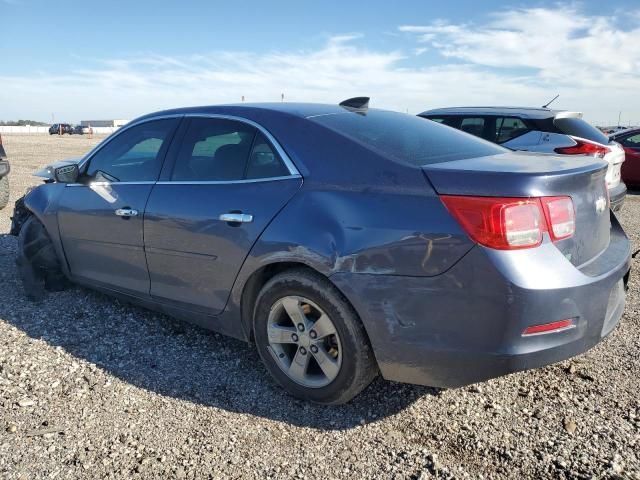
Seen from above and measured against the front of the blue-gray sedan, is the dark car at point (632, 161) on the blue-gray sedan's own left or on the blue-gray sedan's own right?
on the blue-gray sedan's own right

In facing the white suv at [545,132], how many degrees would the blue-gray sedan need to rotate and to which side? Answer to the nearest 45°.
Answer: approximately 90° to its right

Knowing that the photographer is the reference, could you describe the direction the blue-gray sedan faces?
facing away from the viewer and to the left of the viewer
